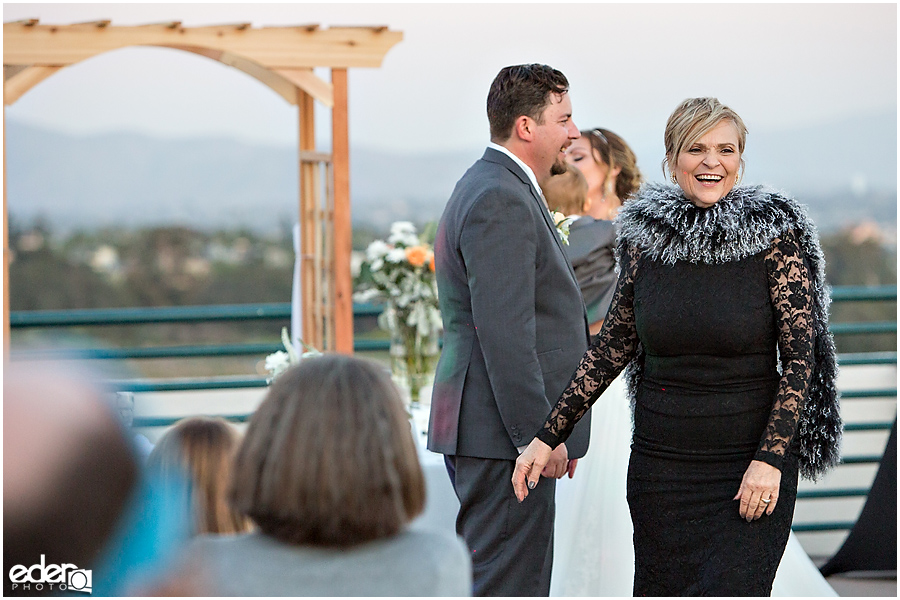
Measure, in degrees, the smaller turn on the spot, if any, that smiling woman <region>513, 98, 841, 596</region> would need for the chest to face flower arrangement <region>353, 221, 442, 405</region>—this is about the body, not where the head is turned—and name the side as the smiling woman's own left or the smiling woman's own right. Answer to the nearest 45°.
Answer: approximately 135° to the smiling woman's own right

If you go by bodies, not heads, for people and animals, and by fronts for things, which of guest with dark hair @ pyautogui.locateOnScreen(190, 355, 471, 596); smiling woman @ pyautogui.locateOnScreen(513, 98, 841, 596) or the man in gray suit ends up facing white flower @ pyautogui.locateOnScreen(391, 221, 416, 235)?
the guest with dark hair

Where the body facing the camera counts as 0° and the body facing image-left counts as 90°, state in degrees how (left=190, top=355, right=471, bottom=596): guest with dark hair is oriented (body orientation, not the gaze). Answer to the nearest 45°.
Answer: approximately 180°

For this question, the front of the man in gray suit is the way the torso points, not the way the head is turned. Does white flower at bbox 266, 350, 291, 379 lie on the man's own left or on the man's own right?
on the man's own left

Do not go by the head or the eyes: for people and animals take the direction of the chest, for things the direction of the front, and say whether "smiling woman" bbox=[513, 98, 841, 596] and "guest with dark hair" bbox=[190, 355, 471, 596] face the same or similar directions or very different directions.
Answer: very different directions

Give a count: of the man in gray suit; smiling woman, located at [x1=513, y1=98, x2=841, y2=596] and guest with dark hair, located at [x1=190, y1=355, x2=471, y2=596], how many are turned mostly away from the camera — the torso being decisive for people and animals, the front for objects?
1

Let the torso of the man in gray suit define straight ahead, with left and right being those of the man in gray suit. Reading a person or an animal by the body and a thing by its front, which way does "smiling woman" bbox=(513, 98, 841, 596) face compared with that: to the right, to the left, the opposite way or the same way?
to the right

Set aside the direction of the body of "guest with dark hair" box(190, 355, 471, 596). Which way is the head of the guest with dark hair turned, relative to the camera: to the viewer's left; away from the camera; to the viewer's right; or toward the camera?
away from the camera

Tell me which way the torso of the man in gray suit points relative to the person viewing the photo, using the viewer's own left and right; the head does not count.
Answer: facing to the right of the viewer

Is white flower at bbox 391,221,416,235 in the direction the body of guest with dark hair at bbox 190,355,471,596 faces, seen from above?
yes

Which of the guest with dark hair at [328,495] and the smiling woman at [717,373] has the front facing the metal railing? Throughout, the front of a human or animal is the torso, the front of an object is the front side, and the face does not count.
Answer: the guest with dark hair

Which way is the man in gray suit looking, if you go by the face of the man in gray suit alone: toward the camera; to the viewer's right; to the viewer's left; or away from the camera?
to the viewer's right

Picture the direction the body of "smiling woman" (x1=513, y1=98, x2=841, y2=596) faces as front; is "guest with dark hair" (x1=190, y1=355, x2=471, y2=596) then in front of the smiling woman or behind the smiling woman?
in front

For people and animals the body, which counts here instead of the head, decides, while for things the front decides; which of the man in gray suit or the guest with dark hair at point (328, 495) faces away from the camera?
the guest with dark hair
